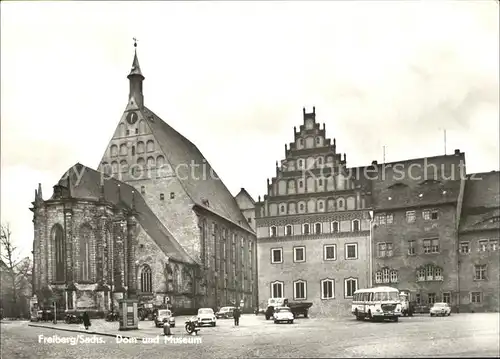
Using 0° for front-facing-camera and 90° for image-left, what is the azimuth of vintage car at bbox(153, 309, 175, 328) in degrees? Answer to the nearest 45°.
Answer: approximately 315°

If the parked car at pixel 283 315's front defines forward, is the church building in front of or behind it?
behind
